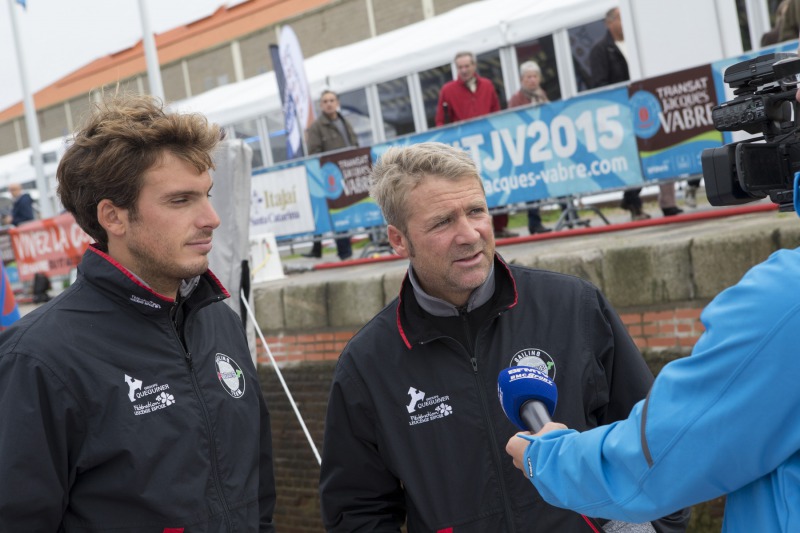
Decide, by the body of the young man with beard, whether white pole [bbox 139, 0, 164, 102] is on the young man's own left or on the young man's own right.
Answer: on the young man's own left

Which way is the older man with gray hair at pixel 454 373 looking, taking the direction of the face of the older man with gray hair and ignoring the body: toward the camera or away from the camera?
toward the camera

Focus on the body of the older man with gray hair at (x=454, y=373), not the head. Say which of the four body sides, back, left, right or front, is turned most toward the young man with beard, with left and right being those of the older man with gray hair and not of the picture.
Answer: right

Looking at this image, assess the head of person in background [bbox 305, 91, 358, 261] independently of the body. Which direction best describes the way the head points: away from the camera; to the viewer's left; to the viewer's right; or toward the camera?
toward the camera

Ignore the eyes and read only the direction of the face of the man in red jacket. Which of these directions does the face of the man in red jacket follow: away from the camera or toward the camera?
toward the camera

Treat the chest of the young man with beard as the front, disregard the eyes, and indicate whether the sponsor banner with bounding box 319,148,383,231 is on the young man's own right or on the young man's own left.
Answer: on the young man's own left

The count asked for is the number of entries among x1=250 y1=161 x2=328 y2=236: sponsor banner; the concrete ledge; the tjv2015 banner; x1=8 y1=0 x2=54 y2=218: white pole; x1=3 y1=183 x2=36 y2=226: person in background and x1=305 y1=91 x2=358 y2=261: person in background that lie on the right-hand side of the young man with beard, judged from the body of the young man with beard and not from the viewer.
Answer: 0

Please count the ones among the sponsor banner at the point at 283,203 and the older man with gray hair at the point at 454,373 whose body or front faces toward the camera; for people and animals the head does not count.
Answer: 2

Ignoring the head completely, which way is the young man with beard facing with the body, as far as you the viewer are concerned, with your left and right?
facing the viewer and to the right of the viewer

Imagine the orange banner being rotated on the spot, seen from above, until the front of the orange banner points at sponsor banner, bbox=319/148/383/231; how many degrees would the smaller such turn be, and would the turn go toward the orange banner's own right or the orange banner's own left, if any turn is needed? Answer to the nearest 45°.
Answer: approximately 45° to the orange banner's own left

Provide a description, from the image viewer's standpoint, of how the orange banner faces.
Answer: facing the viewer

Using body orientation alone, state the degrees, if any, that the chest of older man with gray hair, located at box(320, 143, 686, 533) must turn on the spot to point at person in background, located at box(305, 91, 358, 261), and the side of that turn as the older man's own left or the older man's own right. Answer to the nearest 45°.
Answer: approximately 180°

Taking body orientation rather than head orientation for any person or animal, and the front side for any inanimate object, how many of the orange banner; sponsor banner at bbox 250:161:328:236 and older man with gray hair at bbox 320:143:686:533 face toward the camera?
3

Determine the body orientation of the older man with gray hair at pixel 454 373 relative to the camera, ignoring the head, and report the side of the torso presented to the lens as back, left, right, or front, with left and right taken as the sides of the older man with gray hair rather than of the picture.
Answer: front

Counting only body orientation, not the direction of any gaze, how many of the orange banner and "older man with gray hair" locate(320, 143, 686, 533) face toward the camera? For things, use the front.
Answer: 2

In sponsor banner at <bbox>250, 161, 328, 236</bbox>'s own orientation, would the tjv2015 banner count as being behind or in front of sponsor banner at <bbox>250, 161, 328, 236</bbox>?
in front

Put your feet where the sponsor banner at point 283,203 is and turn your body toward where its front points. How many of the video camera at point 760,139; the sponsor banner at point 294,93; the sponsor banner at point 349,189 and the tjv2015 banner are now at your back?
1
